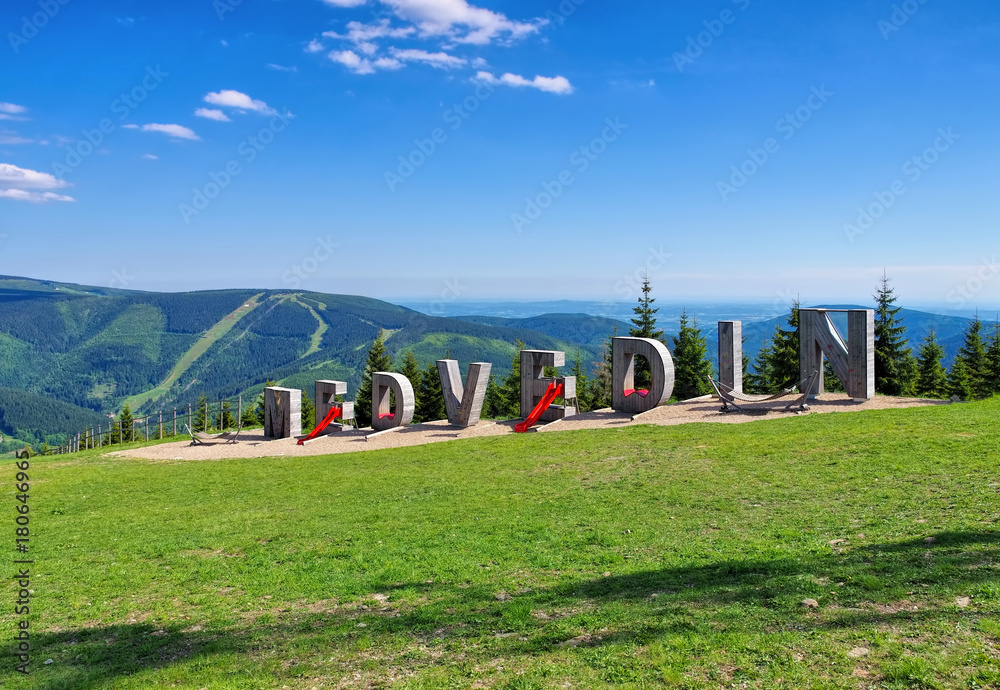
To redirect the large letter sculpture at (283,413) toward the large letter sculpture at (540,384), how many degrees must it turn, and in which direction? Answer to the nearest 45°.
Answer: approximately 90° to its left

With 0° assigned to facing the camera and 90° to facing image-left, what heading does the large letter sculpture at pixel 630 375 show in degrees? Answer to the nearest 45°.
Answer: approximately 45°

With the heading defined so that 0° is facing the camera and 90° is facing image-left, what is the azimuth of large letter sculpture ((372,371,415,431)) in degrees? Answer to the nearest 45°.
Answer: approximately 45°

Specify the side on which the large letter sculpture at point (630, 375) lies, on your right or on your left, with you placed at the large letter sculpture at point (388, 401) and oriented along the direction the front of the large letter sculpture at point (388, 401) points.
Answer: on your left

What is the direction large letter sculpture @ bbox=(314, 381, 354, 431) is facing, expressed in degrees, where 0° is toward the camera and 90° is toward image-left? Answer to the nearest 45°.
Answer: approximately 45°

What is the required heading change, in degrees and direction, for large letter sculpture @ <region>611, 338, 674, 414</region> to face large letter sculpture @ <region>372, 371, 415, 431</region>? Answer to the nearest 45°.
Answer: approximately 45° to its right
